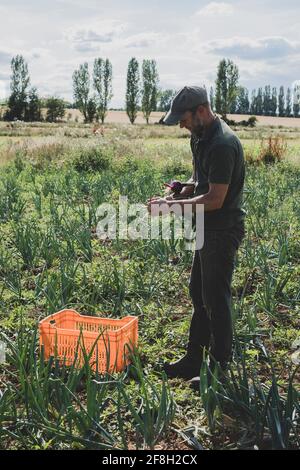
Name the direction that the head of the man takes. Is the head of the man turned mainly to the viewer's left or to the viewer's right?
to the viewer's left

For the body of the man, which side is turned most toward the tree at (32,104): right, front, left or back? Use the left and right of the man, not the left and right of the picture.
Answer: right

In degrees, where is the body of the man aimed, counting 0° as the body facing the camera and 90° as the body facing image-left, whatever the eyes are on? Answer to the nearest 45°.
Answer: approximately 90°

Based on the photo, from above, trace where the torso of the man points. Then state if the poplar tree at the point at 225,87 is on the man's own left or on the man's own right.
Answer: on the man's own right
